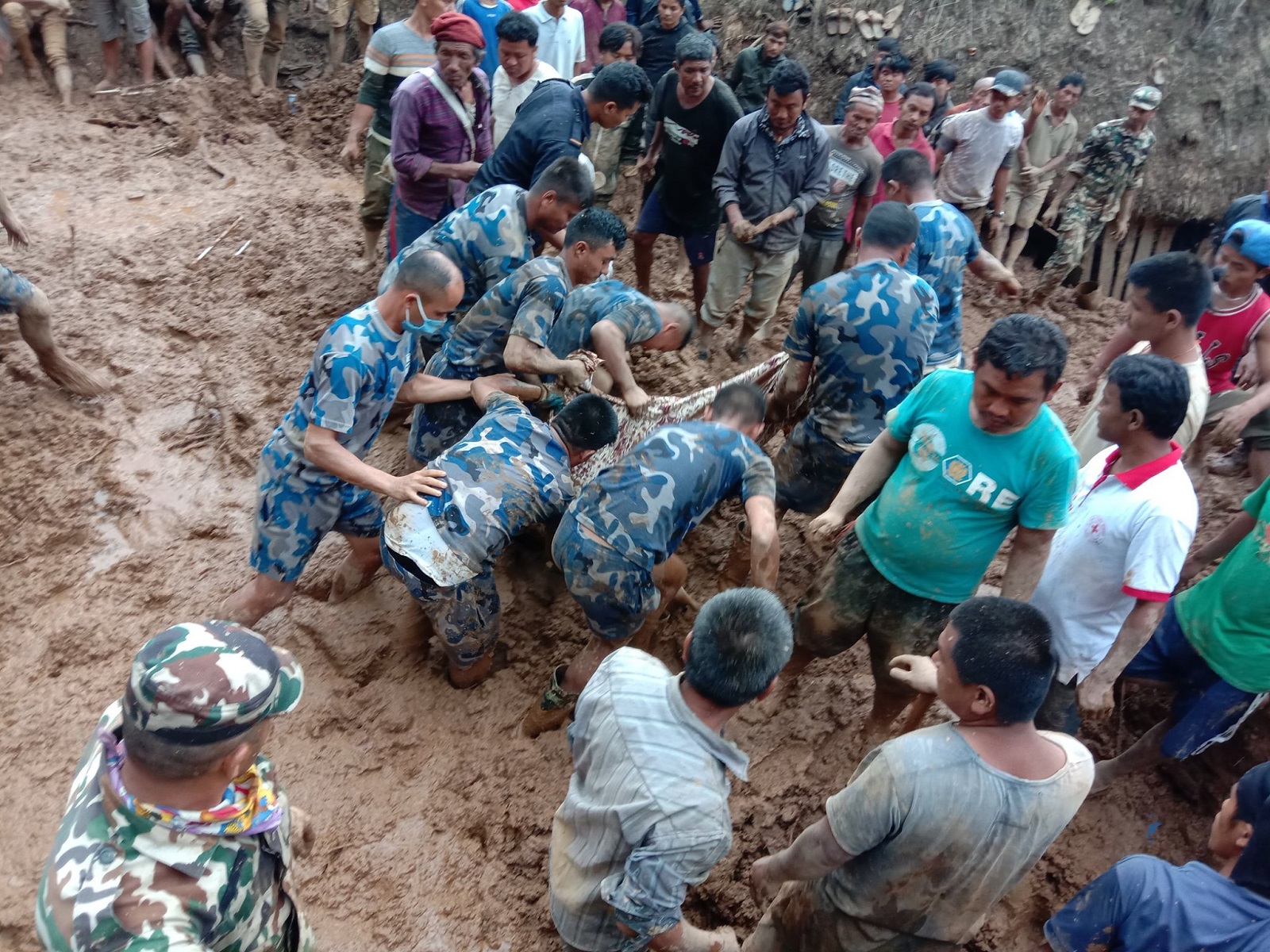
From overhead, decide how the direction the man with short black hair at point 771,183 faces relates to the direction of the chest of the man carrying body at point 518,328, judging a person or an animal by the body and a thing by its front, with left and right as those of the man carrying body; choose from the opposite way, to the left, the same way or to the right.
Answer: to the right

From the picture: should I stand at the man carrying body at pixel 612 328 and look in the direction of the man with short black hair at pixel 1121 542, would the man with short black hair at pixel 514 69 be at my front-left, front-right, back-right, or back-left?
back-left

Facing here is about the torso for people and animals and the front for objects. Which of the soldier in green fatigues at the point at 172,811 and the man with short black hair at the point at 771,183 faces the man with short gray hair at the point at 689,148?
the soldier in green fatigues

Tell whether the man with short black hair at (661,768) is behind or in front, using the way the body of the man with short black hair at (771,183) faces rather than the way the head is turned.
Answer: in front

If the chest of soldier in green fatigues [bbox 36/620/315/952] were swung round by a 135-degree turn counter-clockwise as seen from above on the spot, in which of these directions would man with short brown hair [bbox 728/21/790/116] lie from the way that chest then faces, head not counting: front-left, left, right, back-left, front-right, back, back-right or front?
back-right

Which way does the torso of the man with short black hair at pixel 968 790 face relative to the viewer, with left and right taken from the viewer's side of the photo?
facing away from the viewer and to the left of the viewer

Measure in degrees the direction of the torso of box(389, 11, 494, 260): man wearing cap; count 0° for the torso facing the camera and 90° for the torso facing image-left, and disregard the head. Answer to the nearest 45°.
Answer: approximately 315°

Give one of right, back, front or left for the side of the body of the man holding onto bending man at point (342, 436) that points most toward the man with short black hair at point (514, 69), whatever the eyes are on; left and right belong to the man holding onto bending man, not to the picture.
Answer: left

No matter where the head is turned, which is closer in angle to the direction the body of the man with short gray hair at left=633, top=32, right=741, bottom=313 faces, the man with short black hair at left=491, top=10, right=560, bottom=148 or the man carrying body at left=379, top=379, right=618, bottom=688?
the man carrying body

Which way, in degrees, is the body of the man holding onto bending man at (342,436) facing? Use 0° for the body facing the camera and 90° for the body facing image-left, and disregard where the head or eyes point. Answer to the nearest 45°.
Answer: approximately 270°

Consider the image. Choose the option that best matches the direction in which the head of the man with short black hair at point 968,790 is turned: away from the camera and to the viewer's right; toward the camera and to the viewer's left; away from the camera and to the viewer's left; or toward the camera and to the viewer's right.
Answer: away from the camera and to the viewer's left

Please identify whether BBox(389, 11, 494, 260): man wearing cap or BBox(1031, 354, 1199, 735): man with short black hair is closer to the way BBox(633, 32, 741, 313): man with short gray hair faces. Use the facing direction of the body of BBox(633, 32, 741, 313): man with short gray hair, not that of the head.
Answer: the man with short black hair

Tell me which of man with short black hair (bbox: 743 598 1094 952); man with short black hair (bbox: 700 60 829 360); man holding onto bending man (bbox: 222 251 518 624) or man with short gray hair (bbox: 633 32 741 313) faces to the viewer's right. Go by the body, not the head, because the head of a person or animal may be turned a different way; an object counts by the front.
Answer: the man holding onto bending man

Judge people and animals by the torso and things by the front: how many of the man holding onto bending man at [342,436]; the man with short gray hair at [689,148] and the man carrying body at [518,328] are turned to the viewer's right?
2

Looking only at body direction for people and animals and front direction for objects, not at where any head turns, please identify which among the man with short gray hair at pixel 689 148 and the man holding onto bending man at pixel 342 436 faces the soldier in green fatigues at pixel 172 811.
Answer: the man with short gray hair
